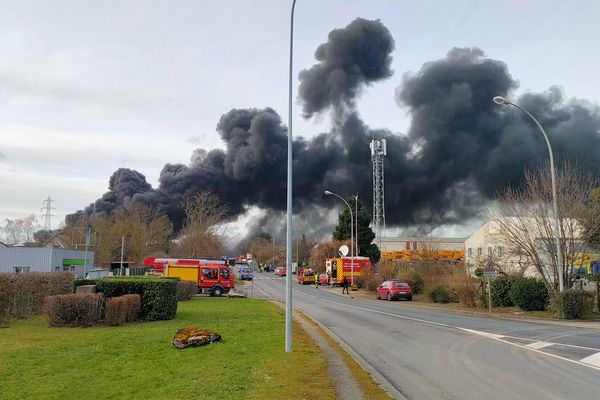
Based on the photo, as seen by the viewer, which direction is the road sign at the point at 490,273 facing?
toward the camera

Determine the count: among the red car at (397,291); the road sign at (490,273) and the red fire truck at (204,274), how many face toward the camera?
1

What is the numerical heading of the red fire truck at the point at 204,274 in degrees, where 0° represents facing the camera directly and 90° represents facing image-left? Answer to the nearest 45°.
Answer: approximately 270°

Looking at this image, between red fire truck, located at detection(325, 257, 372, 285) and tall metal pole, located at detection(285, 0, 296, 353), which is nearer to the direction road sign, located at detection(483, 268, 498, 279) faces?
the tall metal pole

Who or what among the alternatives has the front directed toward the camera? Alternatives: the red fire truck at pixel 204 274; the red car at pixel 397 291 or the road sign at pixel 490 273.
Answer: the road sign

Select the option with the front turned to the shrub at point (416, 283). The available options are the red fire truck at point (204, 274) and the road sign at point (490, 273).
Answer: the red fire truck

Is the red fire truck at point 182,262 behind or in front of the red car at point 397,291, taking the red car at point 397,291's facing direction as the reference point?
in front

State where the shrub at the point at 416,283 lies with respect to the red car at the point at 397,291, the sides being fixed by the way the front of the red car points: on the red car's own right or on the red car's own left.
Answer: on the red car's own right

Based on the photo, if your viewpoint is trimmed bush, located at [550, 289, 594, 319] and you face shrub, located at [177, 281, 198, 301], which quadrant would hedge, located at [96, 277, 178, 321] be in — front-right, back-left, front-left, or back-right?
front-left

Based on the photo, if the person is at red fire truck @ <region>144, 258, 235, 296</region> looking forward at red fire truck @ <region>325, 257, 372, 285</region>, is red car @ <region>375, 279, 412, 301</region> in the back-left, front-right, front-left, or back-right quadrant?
front-right

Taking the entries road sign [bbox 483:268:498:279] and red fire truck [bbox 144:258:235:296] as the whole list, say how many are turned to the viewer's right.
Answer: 1

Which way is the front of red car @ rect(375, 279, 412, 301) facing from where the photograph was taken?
facing away from the viewer and to the left of the viewer

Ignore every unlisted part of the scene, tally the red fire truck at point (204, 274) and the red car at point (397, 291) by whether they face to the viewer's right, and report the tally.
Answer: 1

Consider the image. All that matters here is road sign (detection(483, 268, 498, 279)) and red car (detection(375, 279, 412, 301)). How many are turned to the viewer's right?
0
